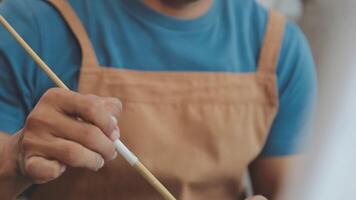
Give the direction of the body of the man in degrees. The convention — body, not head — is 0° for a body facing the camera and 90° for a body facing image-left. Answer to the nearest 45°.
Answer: approximately 0°
